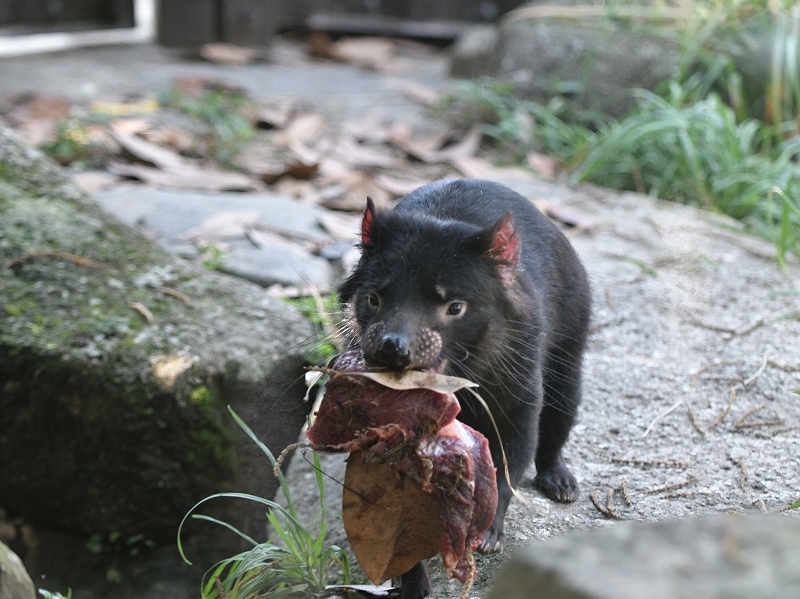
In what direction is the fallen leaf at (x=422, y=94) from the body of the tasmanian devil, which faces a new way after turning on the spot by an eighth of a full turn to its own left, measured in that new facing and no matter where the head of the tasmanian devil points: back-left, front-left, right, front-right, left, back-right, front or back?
back

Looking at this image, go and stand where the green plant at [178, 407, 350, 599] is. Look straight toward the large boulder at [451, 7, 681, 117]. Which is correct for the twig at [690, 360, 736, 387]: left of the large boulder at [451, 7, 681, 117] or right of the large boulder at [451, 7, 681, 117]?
right

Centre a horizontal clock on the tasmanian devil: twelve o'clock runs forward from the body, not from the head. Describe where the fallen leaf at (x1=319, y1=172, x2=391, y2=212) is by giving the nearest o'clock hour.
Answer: The fallen leaf is roughly at 4 o'clock from the tasmanian devil.

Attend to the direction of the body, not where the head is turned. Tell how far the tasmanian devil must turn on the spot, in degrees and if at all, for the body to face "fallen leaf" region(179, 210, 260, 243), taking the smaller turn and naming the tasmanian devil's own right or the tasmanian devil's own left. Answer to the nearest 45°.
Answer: approximately 90° to the tasmanian devil's own right

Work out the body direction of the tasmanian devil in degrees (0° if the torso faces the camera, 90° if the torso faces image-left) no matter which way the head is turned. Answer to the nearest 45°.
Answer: approximately 45°

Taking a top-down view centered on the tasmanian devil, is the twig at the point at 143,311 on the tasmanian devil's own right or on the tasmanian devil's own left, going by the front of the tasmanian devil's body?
on the tasmanian devil's own right

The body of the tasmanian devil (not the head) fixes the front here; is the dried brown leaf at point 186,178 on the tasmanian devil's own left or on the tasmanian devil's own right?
on the tasmanian devil's own right

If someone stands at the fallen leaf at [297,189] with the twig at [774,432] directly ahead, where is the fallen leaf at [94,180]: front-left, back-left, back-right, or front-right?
back-right
